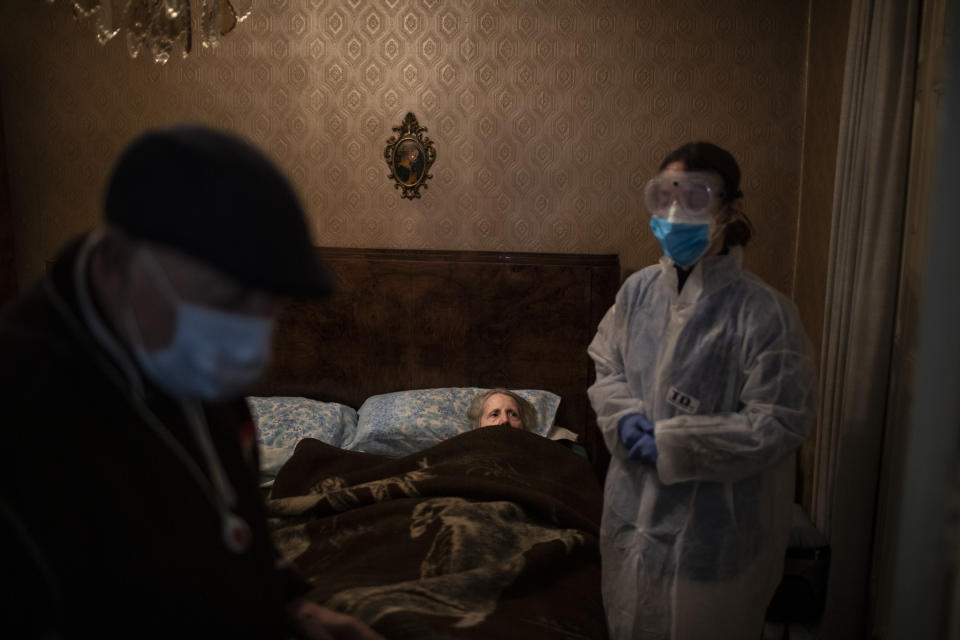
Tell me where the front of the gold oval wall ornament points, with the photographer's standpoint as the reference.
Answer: facing the viewer

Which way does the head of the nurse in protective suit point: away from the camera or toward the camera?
toward the camera

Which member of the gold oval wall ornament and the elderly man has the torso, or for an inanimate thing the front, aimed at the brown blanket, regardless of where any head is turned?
the gold oval wall ornament

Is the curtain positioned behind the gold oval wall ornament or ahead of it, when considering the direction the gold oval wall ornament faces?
ahead

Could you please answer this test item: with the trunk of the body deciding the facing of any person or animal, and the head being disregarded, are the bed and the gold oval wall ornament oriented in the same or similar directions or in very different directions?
same or similar directions

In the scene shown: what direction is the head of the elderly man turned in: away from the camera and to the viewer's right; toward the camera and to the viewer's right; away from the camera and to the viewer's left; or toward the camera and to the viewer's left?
toward the camera and to the viewer's right

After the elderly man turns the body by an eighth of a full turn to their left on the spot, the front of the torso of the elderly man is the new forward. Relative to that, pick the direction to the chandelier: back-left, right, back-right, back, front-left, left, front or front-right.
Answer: left

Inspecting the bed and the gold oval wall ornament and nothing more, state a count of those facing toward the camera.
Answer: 2

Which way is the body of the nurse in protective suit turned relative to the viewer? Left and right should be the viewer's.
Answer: facing the viewer and to the left of the viewer

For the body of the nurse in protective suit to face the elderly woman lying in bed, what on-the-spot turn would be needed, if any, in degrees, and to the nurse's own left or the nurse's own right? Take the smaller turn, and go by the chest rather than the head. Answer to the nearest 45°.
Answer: approximately 90° to the nurse's own right

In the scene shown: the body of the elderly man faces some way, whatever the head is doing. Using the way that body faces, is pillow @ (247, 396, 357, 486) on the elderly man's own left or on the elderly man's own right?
on the elderly man's own left

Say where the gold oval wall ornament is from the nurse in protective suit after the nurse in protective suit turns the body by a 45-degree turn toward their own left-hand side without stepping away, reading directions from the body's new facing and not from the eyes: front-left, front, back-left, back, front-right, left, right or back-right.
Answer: back-right

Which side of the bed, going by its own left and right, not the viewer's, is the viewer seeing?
front
